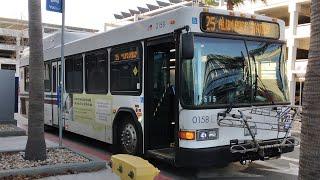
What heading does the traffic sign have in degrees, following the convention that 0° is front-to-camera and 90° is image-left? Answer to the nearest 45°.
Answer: approximately 0°

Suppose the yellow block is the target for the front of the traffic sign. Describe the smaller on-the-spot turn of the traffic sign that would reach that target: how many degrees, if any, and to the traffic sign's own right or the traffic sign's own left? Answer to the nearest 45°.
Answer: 0° — it already faces it

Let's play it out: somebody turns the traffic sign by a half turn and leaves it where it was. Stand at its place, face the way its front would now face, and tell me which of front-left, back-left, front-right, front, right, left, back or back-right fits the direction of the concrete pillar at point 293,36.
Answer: front-right

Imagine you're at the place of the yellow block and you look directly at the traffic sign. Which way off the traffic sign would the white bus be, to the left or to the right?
right

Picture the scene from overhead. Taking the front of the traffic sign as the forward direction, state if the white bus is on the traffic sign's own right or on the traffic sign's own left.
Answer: on the traffic sign's own left
